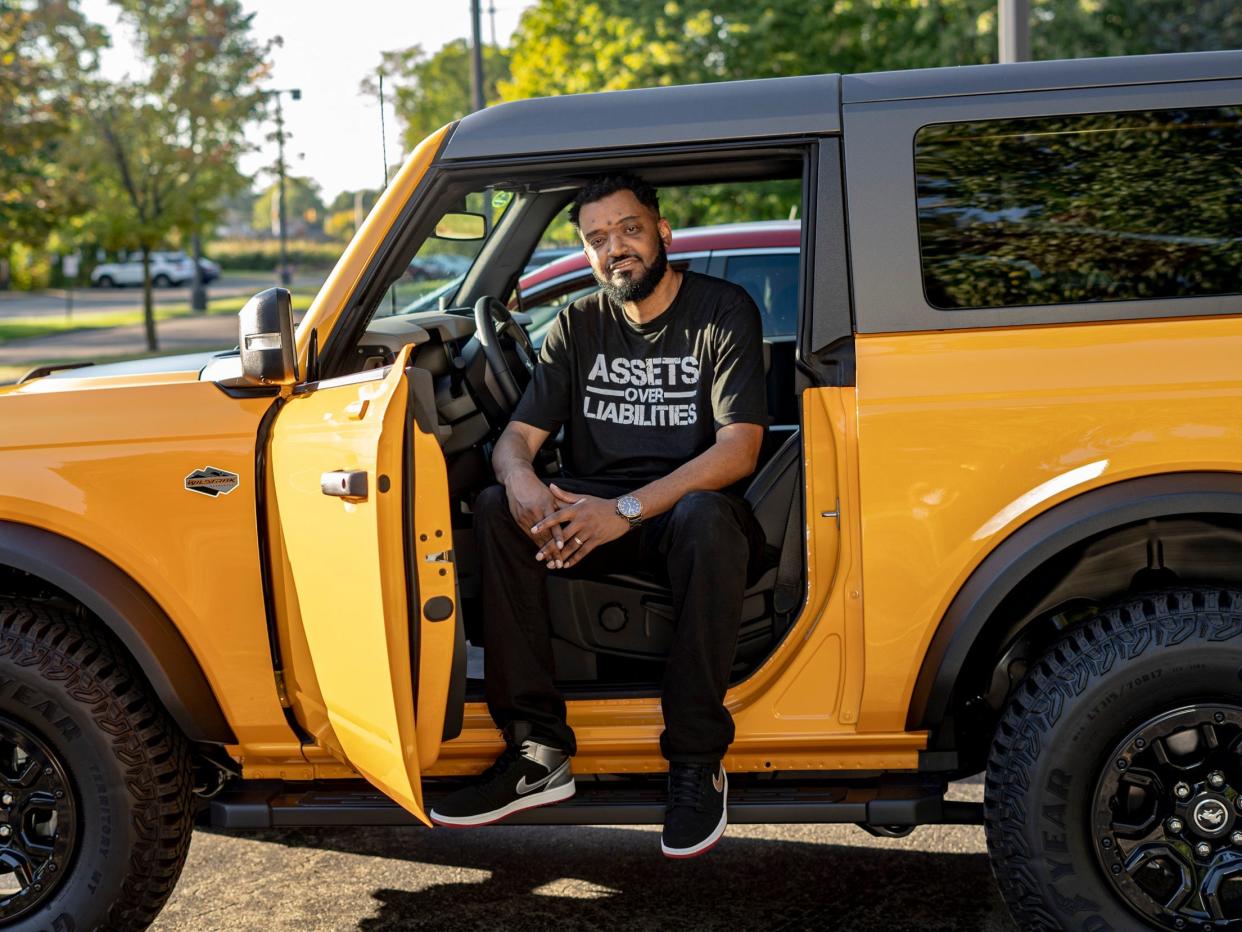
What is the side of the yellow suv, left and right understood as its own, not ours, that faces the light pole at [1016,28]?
right

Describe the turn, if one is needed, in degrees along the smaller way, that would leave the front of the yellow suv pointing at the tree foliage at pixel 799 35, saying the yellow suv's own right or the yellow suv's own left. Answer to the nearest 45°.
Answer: approximately 90° to the yellow suv's own right

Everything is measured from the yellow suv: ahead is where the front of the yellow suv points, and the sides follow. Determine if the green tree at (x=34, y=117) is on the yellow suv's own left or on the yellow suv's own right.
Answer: on the yellow suv's own right

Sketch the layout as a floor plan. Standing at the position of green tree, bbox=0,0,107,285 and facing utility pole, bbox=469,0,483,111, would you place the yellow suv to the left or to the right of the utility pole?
right

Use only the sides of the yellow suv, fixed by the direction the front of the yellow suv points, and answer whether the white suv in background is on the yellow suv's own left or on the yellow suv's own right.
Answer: on the yellow suv's own right

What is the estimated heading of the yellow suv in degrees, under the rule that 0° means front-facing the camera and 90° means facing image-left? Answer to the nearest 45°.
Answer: approximately 90°

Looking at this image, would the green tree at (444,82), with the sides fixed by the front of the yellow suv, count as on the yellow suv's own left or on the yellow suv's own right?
on the yellow suv's own right

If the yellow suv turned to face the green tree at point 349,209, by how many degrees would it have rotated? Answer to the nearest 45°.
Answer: approximately 45° to its right

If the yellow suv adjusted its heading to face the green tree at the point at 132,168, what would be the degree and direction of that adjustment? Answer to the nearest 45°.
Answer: approximately 90° to its right

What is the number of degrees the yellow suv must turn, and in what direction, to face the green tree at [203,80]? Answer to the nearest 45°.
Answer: approximately 90° to its right
